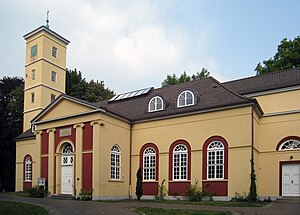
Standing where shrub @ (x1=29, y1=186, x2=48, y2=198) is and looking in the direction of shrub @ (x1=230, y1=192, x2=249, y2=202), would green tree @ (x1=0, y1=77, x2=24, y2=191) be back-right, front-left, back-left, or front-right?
back-left

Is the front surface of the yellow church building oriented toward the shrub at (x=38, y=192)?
no

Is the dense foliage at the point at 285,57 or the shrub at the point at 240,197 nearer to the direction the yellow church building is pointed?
the shrub

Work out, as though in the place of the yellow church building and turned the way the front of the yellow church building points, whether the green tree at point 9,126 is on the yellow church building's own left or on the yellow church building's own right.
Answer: on the yellow church building's own right

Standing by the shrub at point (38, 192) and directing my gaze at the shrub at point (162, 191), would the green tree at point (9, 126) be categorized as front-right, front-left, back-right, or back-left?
back-left

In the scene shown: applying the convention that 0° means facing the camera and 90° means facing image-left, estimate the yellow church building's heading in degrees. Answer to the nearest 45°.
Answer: approximately 45°

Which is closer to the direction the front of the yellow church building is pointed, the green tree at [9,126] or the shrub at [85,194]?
the shrub
